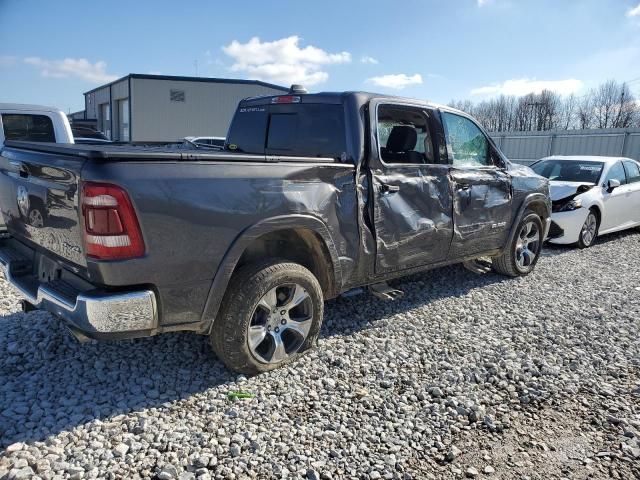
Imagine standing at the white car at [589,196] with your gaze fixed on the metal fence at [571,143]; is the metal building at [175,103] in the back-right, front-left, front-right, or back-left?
front-left

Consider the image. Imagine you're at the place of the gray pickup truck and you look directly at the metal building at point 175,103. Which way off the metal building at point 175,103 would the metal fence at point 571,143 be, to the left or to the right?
right

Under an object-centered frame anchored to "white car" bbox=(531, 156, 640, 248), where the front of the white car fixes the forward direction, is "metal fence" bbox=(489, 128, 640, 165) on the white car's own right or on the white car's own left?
on the white car's own right

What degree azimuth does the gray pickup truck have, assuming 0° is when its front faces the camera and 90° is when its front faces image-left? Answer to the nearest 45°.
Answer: approximately 225°

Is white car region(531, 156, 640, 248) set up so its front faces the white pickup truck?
yes

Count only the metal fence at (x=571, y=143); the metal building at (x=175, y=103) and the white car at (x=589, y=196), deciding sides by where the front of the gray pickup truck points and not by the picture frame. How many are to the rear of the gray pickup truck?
0

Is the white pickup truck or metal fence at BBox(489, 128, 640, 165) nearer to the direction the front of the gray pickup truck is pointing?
the metal fence

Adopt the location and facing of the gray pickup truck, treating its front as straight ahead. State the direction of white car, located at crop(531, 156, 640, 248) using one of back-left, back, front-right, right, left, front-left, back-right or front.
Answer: front

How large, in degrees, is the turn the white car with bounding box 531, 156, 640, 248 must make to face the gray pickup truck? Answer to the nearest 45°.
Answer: approximately 45° to its left

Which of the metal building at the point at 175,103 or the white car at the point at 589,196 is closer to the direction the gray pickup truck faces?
the white car

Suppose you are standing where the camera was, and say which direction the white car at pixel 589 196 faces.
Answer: facing the viewer and to the left of the viewer

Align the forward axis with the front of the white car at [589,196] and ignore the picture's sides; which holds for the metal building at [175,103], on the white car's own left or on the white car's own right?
on the white car's own right

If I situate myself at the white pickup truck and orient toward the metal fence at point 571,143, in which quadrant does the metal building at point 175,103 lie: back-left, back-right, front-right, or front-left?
front-left

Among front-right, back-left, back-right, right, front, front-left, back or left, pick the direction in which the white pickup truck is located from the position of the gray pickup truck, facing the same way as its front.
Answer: left
